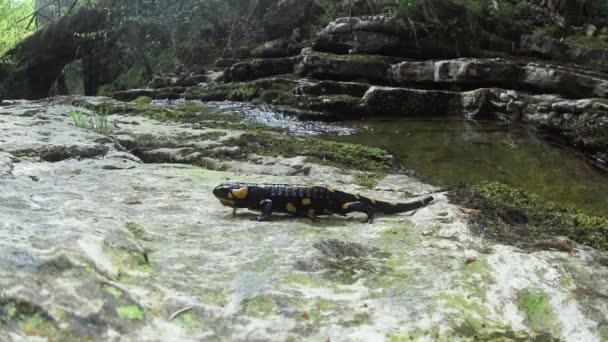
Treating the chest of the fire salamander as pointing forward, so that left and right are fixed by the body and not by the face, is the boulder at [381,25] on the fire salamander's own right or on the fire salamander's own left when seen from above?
on the fire salamander's own right

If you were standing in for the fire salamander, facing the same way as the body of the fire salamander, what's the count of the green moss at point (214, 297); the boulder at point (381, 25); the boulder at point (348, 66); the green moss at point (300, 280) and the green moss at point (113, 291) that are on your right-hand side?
2

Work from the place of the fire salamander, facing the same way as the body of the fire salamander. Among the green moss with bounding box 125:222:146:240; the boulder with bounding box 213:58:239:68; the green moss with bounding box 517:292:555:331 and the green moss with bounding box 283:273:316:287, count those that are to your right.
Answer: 1

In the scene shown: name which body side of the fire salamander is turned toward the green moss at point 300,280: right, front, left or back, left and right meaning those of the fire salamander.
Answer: left

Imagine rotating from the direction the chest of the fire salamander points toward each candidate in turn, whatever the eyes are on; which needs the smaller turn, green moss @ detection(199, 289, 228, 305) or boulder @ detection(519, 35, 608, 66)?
the green moss

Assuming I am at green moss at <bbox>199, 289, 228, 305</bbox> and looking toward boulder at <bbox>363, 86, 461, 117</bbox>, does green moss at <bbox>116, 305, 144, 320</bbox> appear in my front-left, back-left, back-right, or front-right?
back-left

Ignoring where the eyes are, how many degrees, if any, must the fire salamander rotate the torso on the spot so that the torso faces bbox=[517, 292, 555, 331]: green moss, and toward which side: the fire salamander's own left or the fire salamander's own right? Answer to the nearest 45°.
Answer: approximately 135° to the fire salamander's own left

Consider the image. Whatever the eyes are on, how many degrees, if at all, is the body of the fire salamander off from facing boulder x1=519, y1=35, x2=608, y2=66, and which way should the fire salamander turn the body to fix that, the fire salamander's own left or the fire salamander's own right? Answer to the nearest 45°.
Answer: approximately 135° to the fire salamander's own right

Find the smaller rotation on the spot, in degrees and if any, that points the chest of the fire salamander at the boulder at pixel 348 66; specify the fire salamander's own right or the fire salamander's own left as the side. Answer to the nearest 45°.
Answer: approximately 90° to the fire salamander's own right

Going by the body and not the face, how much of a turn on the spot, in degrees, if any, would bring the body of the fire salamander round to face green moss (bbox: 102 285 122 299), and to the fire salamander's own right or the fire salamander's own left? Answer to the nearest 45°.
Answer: approximately 90° to the fire salamander's own left

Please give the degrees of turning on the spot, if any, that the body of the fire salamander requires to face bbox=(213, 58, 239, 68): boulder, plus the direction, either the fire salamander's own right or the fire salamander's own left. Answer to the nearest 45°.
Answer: approximately 90° to the fire salamander's own right

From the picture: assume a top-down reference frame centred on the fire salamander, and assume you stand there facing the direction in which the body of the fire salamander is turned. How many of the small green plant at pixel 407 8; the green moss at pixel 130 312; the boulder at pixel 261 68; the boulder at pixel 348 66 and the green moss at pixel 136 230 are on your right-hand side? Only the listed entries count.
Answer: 3

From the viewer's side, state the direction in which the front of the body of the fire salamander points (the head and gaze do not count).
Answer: to the viewer's left

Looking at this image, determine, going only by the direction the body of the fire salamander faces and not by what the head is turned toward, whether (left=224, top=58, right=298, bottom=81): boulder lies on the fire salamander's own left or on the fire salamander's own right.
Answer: on the fire salamander's own right
